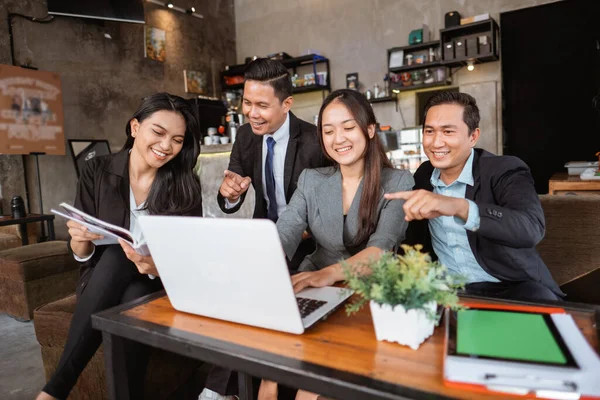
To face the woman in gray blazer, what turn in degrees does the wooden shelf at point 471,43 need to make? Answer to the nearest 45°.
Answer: approximately 45° to its left

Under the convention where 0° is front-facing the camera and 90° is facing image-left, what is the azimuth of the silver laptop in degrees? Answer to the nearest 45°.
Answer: approximately 225°

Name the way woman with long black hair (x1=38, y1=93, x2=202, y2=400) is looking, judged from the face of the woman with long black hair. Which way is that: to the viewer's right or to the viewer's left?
to the viewer's right

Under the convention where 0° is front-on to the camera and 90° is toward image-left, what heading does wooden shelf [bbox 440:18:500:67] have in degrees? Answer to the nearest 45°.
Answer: approximately 45°

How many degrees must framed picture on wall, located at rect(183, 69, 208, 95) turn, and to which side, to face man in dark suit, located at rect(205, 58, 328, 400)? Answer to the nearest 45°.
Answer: approximately 45° to its right

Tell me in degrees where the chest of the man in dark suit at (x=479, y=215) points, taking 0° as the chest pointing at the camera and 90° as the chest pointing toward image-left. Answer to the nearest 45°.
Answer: approximately 45°

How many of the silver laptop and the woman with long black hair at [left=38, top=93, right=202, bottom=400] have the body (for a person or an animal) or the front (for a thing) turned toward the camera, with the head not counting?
1
